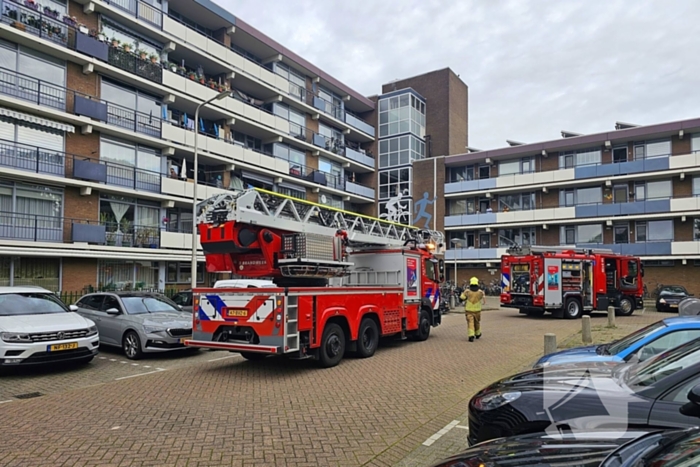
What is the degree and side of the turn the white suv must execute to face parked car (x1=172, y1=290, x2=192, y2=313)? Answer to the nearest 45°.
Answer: approximately 90° to its left

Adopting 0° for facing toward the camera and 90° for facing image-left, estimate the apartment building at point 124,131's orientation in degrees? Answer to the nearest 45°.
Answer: approximately 315°

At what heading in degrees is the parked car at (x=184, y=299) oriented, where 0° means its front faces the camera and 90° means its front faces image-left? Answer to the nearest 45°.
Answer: approximately 315°

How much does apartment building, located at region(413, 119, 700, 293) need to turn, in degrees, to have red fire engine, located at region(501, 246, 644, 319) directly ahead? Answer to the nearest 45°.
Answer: approximately 45° to its left

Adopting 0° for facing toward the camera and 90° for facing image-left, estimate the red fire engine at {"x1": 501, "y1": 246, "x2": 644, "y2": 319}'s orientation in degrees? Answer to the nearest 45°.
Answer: approximately 225°

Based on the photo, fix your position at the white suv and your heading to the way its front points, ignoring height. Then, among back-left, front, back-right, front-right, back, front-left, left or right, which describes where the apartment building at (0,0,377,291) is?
back-left

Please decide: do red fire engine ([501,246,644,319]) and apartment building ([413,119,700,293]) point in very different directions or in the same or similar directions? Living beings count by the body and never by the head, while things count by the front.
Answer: very different directions
